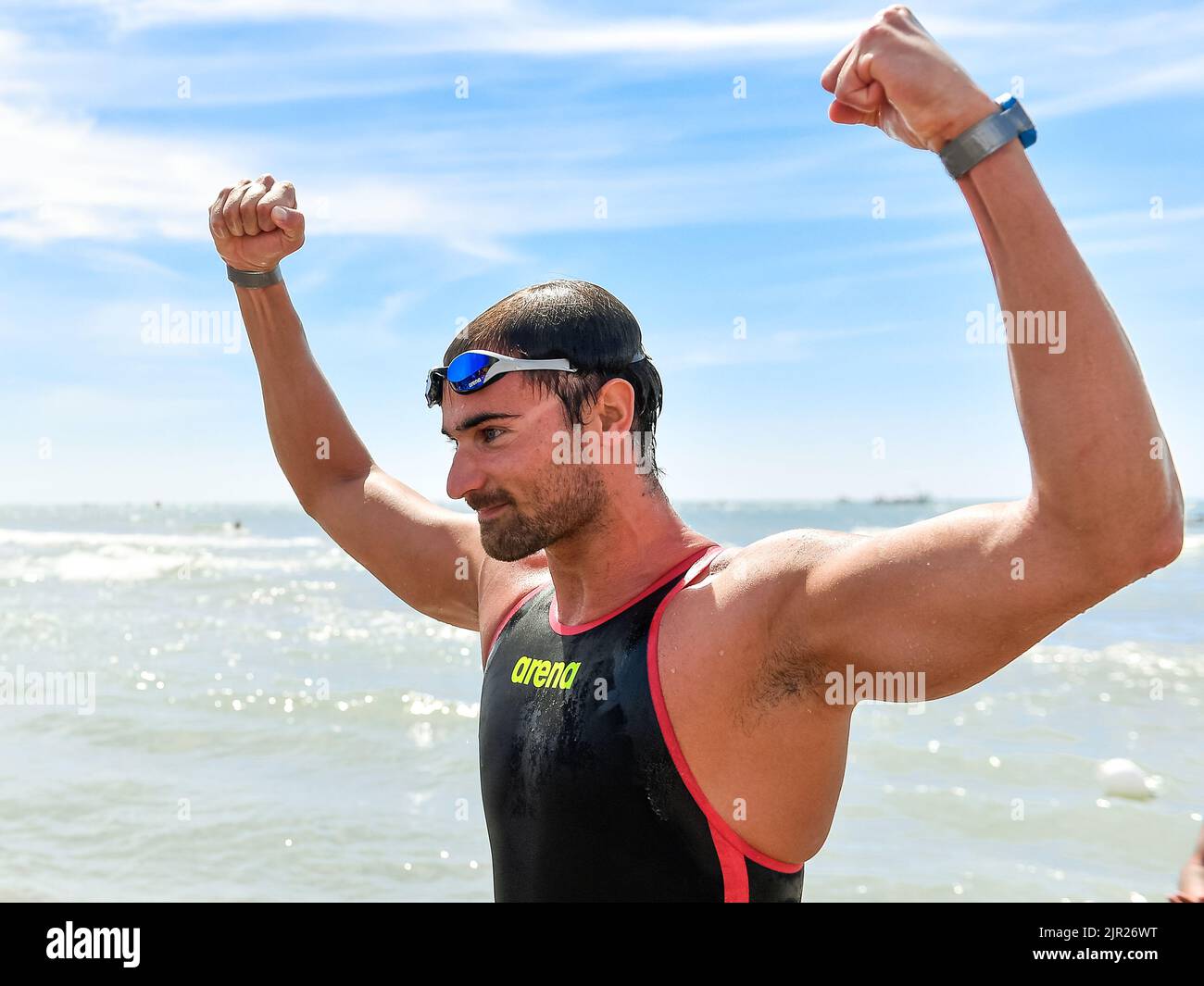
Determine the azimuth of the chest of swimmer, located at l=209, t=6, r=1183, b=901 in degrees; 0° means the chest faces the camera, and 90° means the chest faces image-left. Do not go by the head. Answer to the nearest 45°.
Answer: approximately 45°

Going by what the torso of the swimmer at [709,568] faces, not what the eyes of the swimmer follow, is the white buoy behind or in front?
behind
